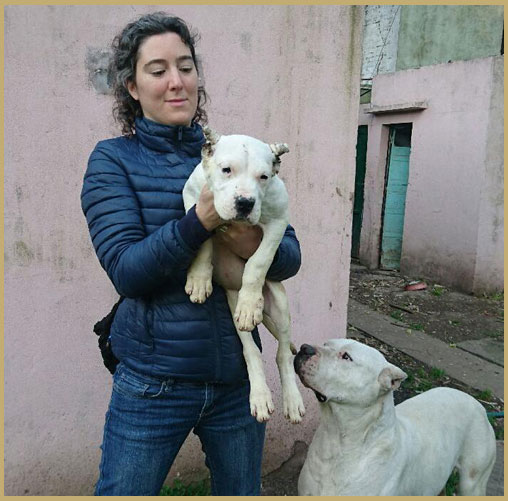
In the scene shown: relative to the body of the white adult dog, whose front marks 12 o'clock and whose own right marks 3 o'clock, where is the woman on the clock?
The woman is roughly at 12 o'clock from the white adult dog.

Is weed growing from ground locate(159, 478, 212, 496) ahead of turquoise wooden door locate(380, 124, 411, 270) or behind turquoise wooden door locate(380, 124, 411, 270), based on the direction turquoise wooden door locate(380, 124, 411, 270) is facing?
ahead

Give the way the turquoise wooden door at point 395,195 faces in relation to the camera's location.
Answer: facing the viewer and to the left of the viewer

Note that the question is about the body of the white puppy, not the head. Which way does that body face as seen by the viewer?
toward the camera

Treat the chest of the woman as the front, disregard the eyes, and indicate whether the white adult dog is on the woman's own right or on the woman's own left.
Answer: on the woman's own left

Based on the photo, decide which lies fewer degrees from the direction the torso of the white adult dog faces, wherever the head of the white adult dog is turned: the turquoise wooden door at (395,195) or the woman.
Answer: the woman

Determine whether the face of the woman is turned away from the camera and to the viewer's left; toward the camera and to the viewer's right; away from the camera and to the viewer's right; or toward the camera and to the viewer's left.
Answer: toward the camera and to the viewer's right

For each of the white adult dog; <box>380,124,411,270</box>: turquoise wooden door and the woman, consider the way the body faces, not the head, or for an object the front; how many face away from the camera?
0

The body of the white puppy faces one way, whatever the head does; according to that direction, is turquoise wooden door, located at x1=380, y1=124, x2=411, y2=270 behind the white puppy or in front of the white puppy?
behind
